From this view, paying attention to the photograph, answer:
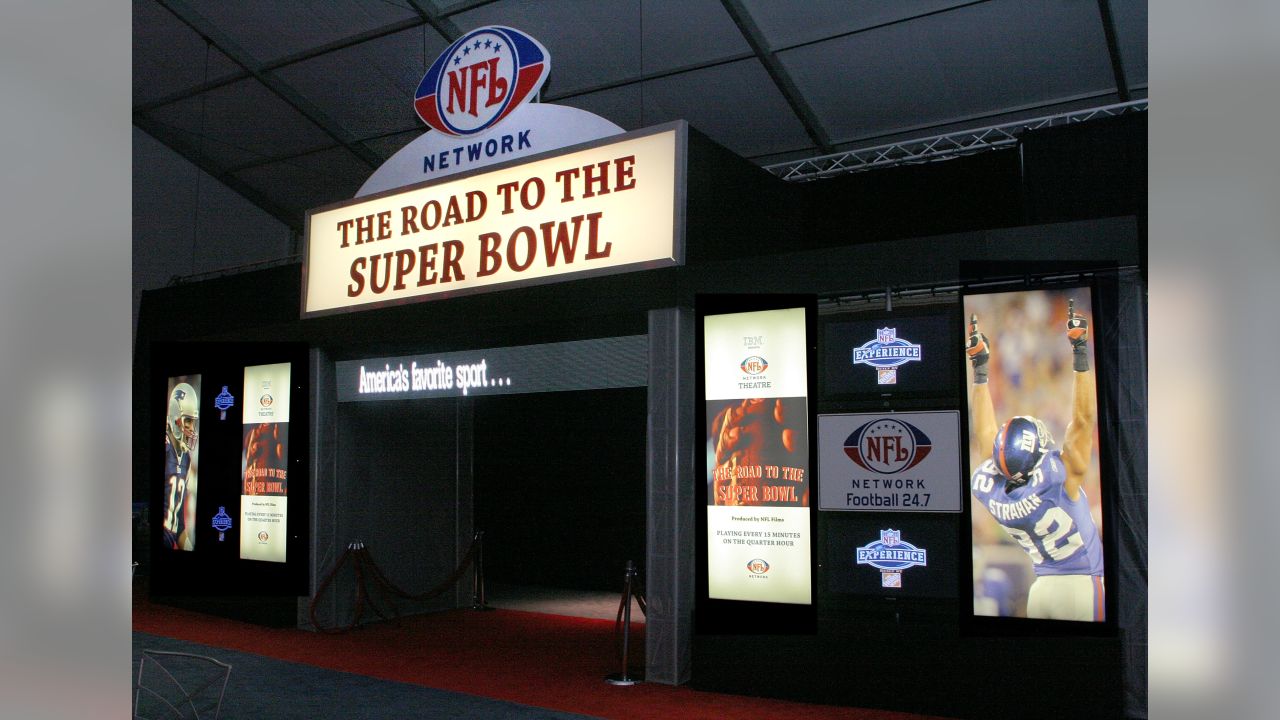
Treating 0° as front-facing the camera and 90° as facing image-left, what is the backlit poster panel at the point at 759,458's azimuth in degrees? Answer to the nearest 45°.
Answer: approximately 45°

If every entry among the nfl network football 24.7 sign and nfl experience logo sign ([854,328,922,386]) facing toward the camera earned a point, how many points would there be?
2

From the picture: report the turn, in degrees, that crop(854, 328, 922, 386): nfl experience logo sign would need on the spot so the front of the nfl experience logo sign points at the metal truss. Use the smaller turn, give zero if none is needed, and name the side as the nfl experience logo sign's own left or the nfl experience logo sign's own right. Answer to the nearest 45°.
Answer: approximately 180°

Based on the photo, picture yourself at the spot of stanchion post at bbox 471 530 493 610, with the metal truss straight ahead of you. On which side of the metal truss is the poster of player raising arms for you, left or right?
right

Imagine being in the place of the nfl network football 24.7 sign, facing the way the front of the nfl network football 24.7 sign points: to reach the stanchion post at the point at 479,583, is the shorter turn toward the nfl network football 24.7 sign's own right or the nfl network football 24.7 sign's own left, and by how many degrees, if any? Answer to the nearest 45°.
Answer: approximately 135° to the nfl network football 24.7 sign's own right

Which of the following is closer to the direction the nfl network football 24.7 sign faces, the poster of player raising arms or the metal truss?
the poster of player raising arms
